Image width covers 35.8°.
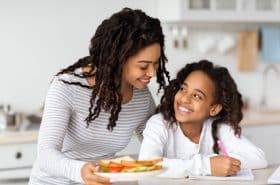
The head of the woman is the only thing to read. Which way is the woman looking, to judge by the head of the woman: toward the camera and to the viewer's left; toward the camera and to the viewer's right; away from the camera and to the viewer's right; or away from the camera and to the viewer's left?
toward the camera and to the viewer's right

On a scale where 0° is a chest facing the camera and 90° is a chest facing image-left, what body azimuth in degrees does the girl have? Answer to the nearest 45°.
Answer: approximately 0°

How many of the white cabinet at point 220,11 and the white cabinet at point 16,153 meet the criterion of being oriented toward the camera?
2

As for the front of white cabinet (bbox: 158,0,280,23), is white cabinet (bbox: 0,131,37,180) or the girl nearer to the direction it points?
the girl

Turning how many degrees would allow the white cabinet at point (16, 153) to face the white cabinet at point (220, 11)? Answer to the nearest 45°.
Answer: approximately 90° to its left

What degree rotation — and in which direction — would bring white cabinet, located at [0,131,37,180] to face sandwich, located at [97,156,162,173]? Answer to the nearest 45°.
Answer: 0° — it already faces it

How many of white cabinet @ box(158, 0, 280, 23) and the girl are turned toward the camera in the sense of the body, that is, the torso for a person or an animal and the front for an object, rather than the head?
2

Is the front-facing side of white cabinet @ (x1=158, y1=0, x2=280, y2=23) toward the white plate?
yes

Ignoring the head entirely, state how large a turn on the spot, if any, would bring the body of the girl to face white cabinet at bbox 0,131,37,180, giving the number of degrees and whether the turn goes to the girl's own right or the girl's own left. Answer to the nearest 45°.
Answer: approximately 135° to the girl's own right

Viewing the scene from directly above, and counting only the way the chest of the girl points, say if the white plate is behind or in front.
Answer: in front
